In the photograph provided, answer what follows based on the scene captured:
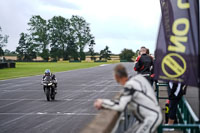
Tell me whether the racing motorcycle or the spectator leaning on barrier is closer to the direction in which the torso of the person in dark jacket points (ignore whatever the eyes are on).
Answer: the racing motorcycle

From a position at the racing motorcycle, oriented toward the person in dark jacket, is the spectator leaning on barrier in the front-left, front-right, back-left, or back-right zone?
front-right

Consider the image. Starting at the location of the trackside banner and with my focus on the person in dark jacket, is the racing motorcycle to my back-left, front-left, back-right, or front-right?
front-left

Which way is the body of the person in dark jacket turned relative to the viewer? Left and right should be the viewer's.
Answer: facing away from the viewer and to the left of the viewer

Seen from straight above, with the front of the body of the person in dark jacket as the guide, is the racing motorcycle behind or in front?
in front

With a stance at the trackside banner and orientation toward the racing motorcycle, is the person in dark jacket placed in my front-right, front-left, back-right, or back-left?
front-right

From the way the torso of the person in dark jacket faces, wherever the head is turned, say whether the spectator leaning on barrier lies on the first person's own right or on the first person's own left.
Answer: on the first person's own left

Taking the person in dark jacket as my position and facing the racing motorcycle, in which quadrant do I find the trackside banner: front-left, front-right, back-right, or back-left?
back-left

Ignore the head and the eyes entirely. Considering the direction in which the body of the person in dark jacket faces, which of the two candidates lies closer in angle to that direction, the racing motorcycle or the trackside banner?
the racing motorcycle

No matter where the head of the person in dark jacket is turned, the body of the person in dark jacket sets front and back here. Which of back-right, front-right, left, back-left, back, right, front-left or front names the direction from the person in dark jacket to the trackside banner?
back-left
